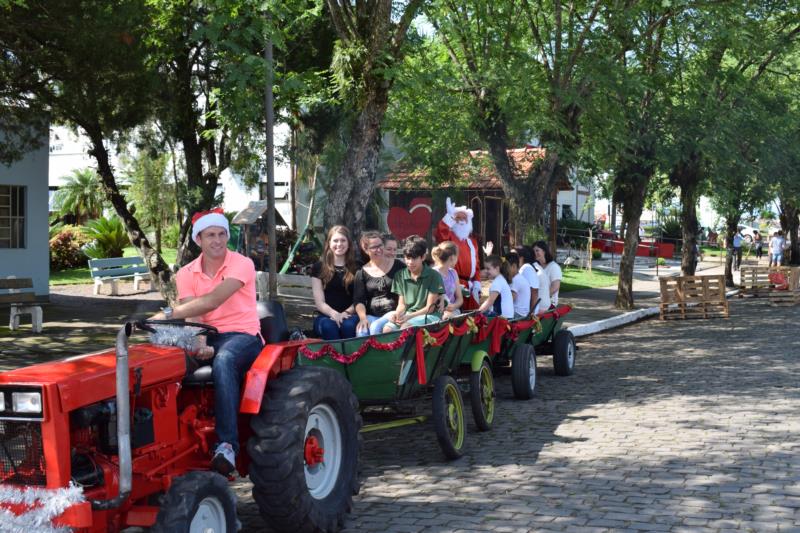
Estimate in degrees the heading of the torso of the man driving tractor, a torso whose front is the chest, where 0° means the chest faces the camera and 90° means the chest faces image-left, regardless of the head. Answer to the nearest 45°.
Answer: approximately 45°

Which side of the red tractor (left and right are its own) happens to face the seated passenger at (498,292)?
back

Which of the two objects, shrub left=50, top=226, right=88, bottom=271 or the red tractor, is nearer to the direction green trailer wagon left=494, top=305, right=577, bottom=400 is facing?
the red tractor

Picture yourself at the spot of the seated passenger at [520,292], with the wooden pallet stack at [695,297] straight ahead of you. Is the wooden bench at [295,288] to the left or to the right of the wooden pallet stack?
left

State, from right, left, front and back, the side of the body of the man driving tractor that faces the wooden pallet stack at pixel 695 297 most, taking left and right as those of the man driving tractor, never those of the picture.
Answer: back
